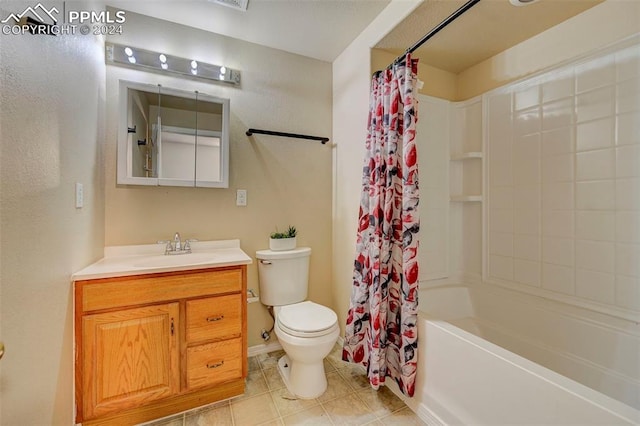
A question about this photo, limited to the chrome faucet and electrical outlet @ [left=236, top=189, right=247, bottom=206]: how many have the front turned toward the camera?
2

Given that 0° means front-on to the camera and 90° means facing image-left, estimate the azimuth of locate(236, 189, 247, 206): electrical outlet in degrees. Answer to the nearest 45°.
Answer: approximately 0°

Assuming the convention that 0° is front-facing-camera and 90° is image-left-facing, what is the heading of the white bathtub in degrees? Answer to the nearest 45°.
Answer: approximately 45°

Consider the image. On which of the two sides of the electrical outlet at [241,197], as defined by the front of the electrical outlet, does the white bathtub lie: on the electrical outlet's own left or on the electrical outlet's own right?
on the electrical outlet's own left

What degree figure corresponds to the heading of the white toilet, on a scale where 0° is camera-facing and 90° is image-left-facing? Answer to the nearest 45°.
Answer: approximately 315°

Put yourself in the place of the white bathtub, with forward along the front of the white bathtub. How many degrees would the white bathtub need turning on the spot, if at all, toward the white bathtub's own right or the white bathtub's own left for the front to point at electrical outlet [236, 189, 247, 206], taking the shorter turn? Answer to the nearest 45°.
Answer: approximately 45° to the white bathtub's own right
